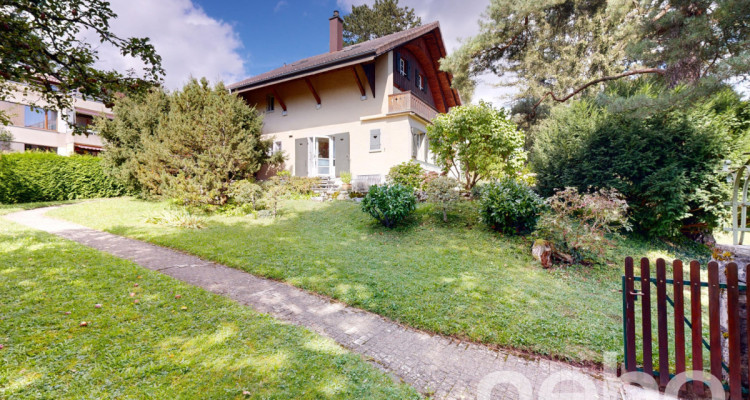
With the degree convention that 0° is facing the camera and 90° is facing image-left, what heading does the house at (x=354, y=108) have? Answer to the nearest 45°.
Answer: approximately 45°

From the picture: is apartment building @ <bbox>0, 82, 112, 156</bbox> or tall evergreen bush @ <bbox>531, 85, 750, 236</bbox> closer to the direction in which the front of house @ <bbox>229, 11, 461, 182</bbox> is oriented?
the tall evergreen bush

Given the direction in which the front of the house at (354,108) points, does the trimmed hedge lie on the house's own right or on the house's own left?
on the house's own right

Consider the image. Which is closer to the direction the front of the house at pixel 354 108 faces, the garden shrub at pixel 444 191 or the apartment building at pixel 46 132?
the garden shrub
